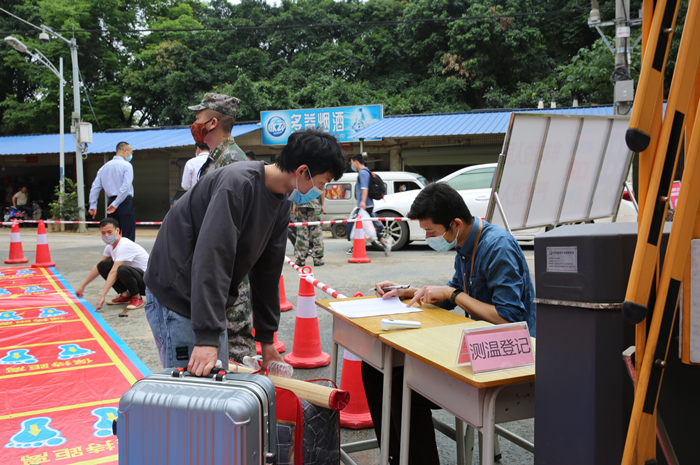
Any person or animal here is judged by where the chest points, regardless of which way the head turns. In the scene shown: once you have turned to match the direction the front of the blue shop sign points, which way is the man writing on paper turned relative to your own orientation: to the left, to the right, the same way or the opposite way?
to the right

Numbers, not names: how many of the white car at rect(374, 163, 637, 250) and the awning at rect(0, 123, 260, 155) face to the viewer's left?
1

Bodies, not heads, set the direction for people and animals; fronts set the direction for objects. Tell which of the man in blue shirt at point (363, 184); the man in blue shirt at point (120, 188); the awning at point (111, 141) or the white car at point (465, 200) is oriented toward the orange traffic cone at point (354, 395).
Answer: the awning

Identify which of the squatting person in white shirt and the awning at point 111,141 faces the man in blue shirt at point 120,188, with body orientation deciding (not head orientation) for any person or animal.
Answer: the awning

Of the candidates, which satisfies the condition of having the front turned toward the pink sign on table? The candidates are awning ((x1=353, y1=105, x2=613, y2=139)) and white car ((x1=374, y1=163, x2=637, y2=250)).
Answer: the awning

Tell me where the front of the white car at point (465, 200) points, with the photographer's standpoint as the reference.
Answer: facing to the left of the viewer

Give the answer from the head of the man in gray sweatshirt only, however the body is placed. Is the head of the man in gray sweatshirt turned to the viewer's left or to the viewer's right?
to the viewer's right

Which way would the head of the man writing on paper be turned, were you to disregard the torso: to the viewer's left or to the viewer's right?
to the viewer's left

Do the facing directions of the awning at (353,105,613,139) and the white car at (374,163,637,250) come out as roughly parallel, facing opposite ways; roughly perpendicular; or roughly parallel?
roughly perpendicular

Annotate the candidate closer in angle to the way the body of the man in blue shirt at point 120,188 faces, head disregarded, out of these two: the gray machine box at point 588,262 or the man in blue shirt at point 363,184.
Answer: the man in blue shirt

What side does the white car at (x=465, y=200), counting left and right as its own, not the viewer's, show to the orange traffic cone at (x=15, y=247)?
front
